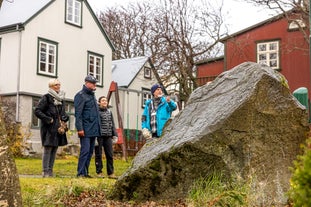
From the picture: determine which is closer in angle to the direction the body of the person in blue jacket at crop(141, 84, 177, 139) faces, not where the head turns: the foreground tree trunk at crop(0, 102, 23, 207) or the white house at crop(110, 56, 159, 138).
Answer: the foreground tree trunk

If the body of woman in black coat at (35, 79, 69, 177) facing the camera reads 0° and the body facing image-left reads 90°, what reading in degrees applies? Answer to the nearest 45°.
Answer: approximately 315°

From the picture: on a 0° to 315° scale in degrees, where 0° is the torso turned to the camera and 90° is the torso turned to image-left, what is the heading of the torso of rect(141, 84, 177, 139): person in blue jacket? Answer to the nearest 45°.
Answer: approximately 0°

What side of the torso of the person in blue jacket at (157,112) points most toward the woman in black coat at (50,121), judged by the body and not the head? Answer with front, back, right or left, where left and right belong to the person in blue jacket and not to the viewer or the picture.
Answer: right

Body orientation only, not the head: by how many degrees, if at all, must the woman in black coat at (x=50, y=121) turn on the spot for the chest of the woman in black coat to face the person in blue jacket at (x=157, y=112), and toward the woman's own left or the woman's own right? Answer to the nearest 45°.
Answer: approximately 45° to the woman's own left

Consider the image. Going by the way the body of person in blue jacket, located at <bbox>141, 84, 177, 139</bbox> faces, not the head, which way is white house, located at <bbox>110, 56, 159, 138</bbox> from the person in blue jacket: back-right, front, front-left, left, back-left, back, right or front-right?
back

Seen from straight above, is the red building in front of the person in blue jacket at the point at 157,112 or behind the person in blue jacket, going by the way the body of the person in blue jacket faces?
behind

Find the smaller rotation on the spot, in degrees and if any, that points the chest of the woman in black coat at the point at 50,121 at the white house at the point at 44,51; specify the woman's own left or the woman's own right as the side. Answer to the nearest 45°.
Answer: approximately 135° to the woman's own left

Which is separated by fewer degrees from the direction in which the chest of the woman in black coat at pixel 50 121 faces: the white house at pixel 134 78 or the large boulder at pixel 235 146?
the large boulder
